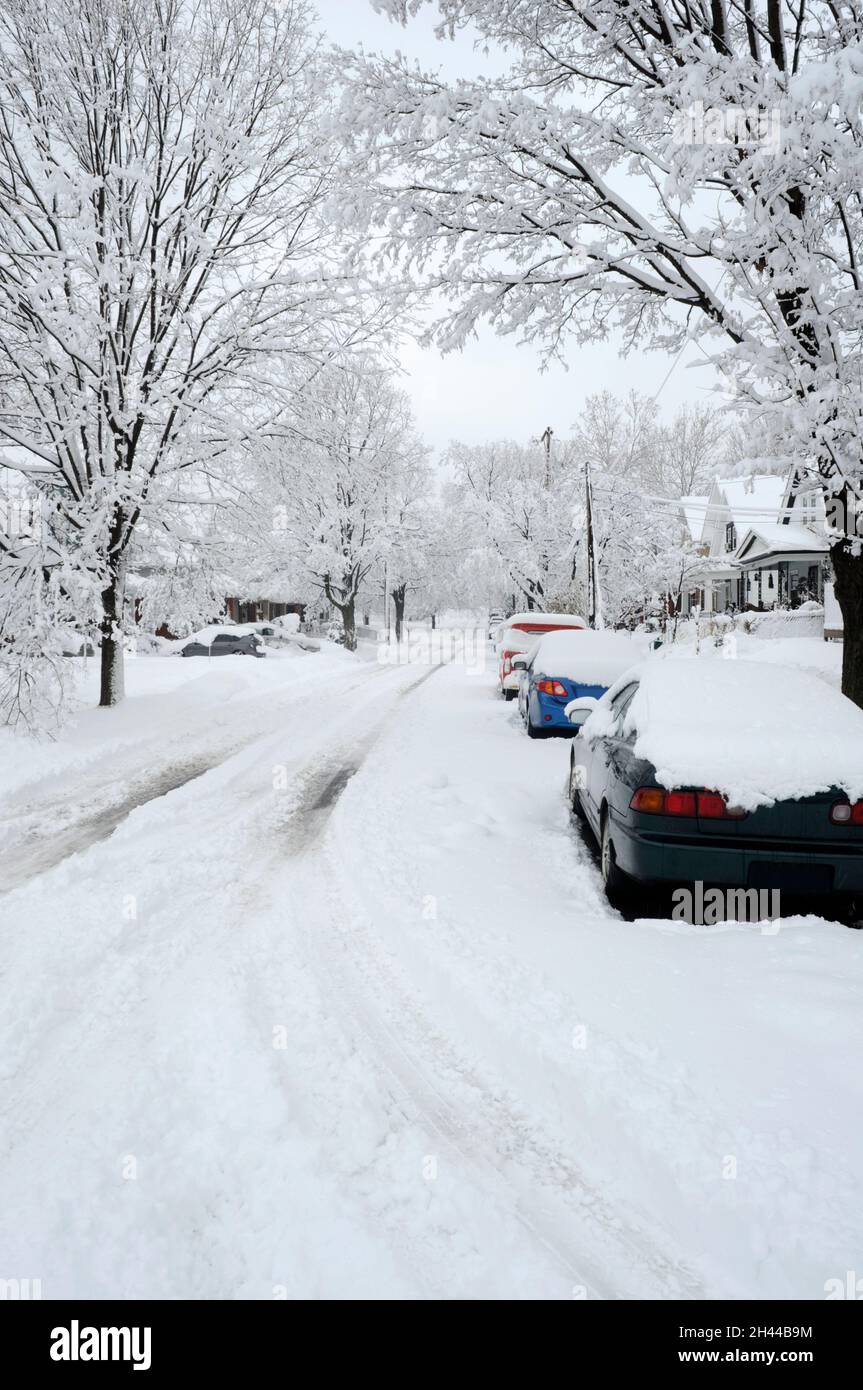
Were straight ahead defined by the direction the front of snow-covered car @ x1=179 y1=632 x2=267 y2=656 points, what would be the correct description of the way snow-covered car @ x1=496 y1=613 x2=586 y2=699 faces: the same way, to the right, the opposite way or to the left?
to the right

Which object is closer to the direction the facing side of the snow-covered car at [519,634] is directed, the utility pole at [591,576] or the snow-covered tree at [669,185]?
the utility pole

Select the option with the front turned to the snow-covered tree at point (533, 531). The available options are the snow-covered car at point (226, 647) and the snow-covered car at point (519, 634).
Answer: the snow-covered car at point (519, 634)

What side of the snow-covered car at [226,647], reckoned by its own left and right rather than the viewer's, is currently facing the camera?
left

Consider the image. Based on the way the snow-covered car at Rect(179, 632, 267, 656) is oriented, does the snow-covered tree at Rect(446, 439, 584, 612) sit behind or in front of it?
behind

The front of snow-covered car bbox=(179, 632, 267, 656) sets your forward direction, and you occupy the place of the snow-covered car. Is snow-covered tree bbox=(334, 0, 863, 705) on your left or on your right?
on your left

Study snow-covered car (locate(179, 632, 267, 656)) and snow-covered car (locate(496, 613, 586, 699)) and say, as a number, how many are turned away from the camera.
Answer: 1

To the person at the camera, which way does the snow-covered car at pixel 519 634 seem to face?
facing away from the viewer

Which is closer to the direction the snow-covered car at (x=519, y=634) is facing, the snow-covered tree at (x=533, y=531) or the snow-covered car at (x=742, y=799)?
the snow-covered tree

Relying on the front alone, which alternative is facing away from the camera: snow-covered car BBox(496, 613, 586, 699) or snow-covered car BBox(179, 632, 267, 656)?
snow-covered car BBox(496, 613, 586, 699)

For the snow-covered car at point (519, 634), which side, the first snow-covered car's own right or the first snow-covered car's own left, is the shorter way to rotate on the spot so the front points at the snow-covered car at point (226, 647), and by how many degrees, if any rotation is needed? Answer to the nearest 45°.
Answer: approximately 45° to the first snow-covered car's own left
